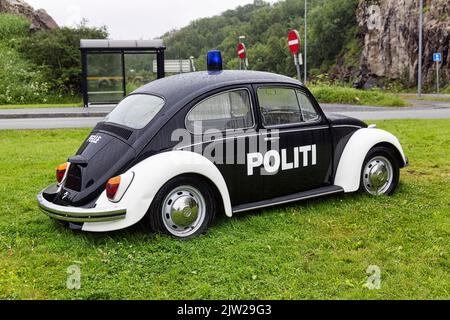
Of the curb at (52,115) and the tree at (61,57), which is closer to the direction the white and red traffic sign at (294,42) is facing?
the curb

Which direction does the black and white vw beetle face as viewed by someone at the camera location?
facing away from the viewer and to the right of the viewer

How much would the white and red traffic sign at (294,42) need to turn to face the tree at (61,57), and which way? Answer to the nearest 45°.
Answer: approximately 90° to its right

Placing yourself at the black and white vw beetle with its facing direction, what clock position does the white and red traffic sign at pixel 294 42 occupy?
The white and red traffic sign is roughly at 11 o'clock from the black and white vw beetle.

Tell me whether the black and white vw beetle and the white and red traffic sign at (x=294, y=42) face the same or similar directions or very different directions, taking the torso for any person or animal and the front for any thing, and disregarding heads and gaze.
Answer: very different directions

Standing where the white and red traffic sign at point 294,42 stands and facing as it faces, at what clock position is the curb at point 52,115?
The curb is roughly at 2 o'clock from the white and red traffic sign.

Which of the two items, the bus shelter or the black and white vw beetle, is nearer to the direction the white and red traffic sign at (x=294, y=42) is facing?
the black and white vw beetle

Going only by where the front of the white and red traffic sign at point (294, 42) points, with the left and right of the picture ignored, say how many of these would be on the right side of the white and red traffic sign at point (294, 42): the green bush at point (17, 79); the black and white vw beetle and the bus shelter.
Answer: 2

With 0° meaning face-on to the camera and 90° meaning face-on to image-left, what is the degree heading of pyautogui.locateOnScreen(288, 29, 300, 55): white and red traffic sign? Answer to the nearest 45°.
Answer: approximately 45°

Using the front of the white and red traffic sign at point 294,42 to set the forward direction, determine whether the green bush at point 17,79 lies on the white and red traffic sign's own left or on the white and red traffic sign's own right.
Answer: on the white and red traffic sign's own right
